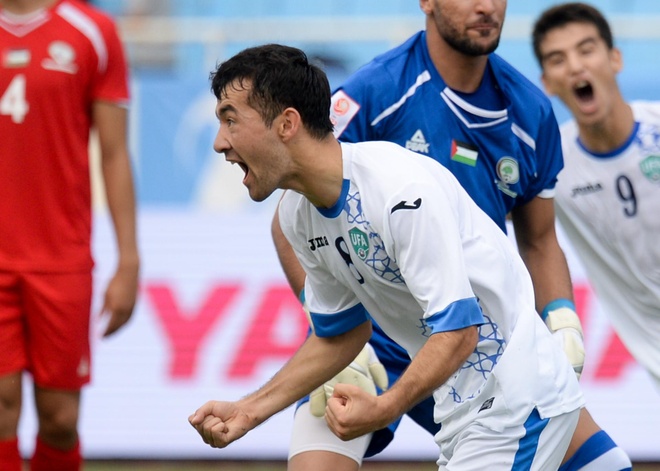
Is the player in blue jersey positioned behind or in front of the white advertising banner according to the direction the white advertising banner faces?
in front

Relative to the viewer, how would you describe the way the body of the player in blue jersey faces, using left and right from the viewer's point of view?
facing the viewer and to the right of the viewer

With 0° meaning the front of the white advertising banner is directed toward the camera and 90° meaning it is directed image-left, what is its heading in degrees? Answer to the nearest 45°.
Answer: approximately 0°

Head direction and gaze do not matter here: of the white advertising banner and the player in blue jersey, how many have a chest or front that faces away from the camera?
0

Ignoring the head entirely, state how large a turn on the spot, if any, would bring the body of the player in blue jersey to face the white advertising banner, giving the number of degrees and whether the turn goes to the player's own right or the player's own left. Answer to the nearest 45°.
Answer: approximately 180°
